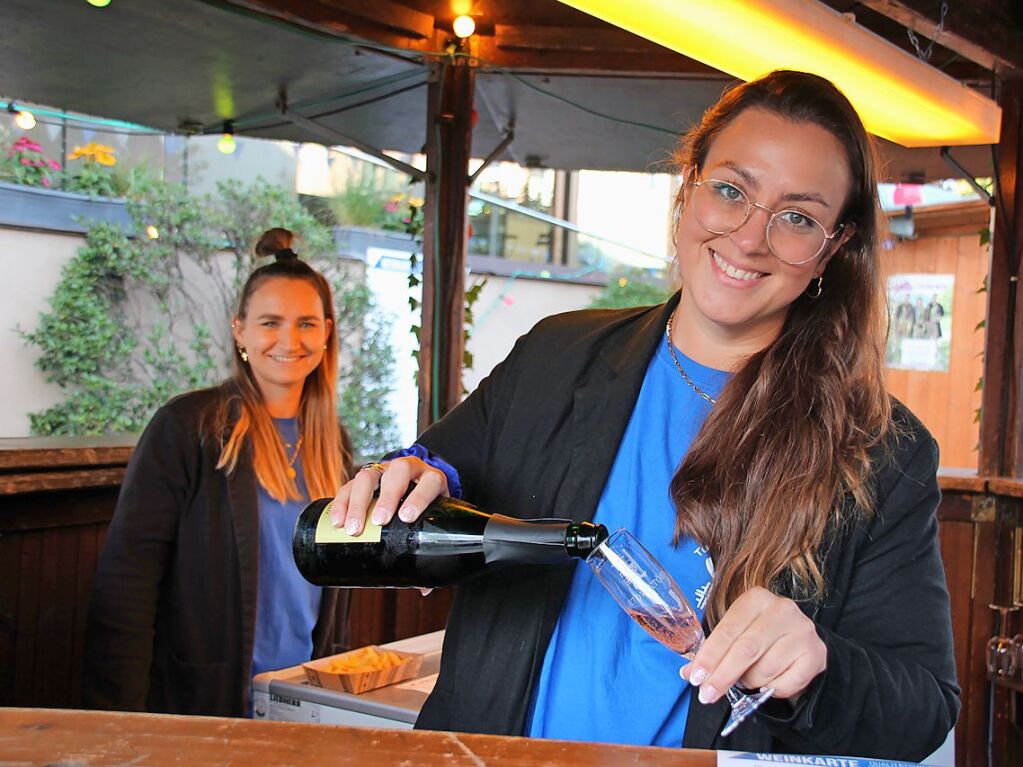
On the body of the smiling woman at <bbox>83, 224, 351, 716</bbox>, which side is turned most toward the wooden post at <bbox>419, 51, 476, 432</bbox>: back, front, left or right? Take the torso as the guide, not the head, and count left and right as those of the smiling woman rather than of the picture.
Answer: left

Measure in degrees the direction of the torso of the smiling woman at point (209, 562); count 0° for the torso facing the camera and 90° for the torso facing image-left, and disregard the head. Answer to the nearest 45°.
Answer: approximately 315°

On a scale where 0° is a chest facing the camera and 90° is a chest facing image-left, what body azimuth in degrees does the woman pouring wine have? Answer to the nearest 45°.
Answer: approximately 0°

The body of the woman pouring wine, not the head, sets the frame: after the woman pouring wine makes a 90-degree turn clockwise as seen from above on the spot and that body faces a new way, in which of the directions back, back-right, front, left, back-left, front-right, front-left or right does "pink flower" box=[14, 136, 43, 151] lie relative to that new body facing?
front-right

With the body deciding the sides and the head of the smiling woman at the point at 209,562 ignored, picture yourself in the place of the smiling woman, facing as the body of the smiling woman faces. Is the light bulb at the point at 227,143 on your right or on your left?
on your left

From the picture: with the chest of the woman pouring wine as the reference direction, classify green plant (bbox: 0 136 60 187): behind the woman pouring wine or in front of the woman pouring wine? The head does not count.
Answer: behind

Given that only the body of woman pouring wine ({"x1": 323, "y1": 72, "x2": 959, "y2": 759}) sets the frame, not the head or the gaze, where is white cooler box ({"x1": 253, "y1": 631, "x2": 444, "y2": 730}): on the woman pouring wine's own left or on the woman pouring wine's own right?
on the woman pouring wine's own right

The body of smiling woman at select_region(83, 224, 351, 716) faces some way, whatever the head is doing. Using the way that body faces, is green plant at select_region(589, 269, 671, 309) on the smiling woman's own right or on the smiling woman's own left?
on the smiling woman's own left

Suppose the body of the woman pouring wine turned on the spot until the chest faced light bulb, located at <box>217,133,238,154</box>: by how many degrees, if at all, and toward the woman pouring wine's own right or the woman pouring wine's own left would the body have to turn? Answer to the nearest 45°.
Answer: approximately 135° to the woman pouring wine's own right

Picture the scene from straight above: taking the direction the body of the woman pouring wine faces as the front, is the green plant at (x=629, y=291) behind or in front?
behind

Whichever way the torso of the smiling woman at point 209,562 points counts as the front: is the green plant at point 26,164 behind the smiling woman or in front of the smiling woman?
behind

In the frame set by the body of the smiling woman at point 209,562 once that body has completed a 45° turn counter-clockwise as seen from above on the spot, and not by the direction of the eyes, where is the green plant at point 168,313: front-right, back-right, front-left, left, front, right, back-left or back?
left
